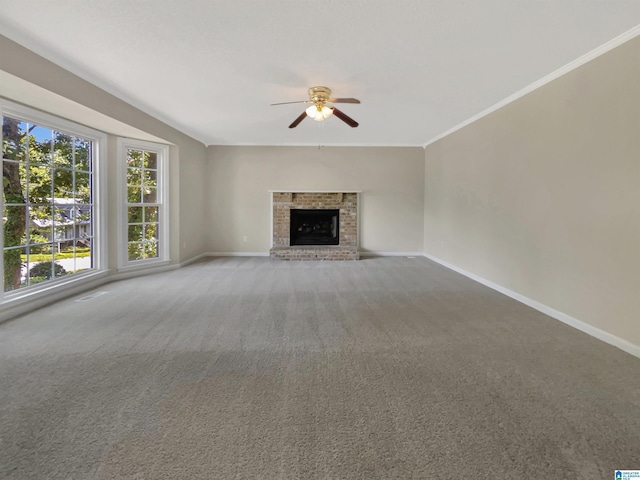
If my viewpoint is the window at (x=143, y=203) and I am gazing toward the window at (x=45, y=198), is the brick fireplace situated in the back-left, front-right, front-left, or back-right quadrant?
back-left

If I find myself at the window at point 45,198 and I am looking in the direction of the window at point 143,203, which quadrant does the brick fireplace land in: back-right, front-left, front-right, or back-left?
front-right

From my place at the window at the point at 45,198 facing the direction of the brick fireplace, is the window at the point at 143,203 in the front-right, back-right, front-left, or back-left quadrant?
front-left

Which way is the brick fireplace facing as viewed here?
toward the camera

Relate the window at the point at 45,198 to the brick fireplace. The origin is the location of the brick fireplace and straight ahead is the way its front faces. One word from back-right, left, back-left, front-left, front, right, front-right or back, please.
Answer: front-right

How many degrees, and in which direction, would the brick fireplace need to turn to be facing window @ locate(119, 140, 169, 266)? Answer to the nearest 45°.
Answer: approximately 45° to its right

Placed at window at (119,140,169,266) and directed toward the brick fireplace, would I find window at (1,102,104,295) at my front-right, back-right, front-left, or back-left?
back-right
